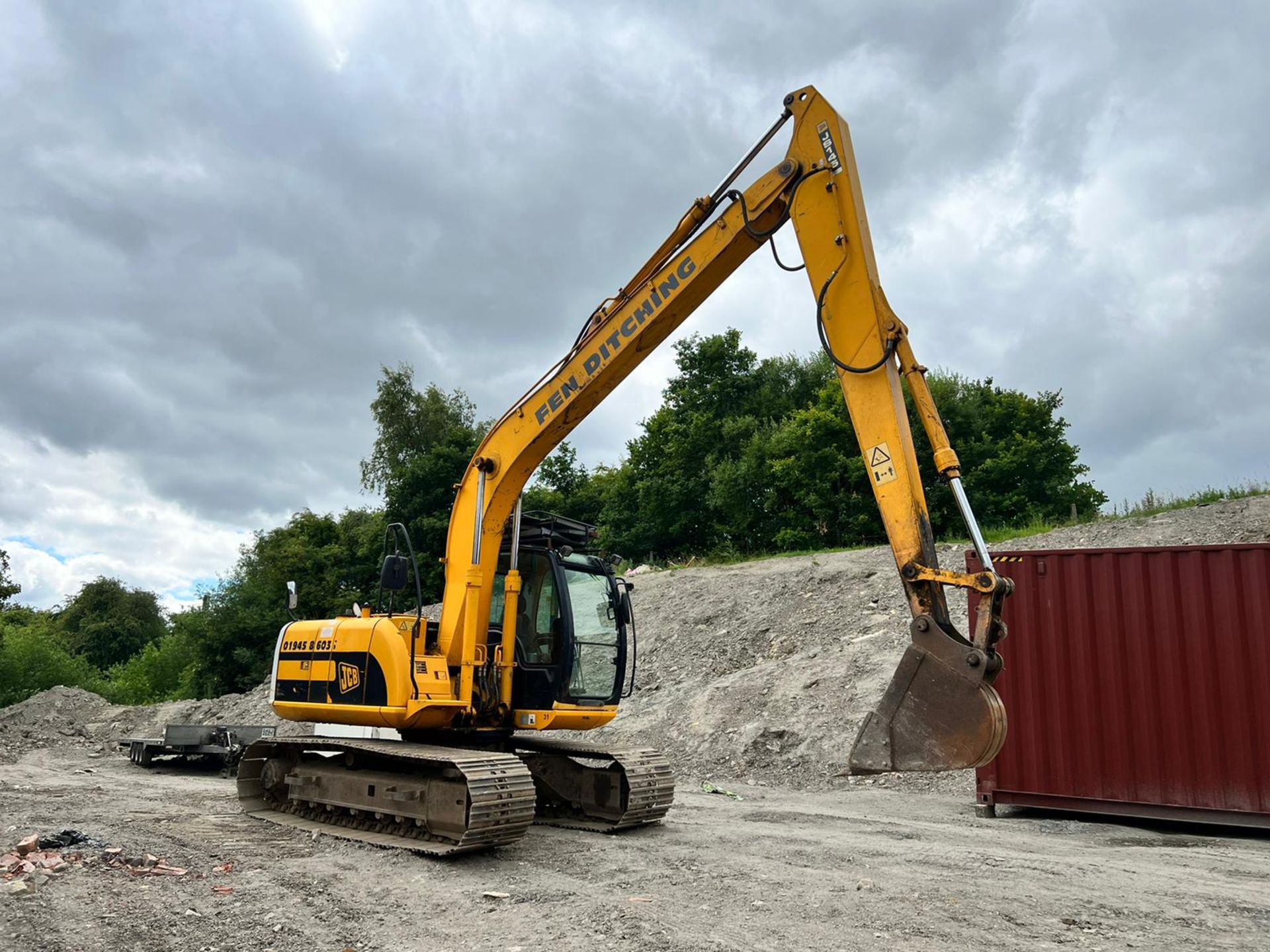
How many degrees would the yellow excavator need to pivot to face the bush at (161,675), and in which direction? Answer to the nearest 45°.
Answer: approximately 180°

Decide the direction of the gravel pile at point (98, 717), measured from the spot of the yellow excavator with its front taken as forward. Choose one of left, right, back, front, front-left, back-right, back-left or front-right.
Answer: back

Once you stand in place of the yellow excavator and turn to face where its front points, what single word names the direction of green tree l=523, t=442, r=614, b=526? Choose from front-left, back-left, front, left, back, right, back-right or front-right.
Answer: back-left

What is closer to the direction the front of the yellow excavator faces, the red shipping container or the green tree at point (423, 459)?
the red shipping container

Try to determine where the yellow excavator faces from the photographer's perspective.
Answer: facing the viewer and to the right of the viewer

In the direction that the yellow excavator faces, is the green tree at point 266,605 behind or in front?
behind

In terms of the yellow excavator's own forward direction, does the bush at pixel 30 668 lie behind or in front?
behind
